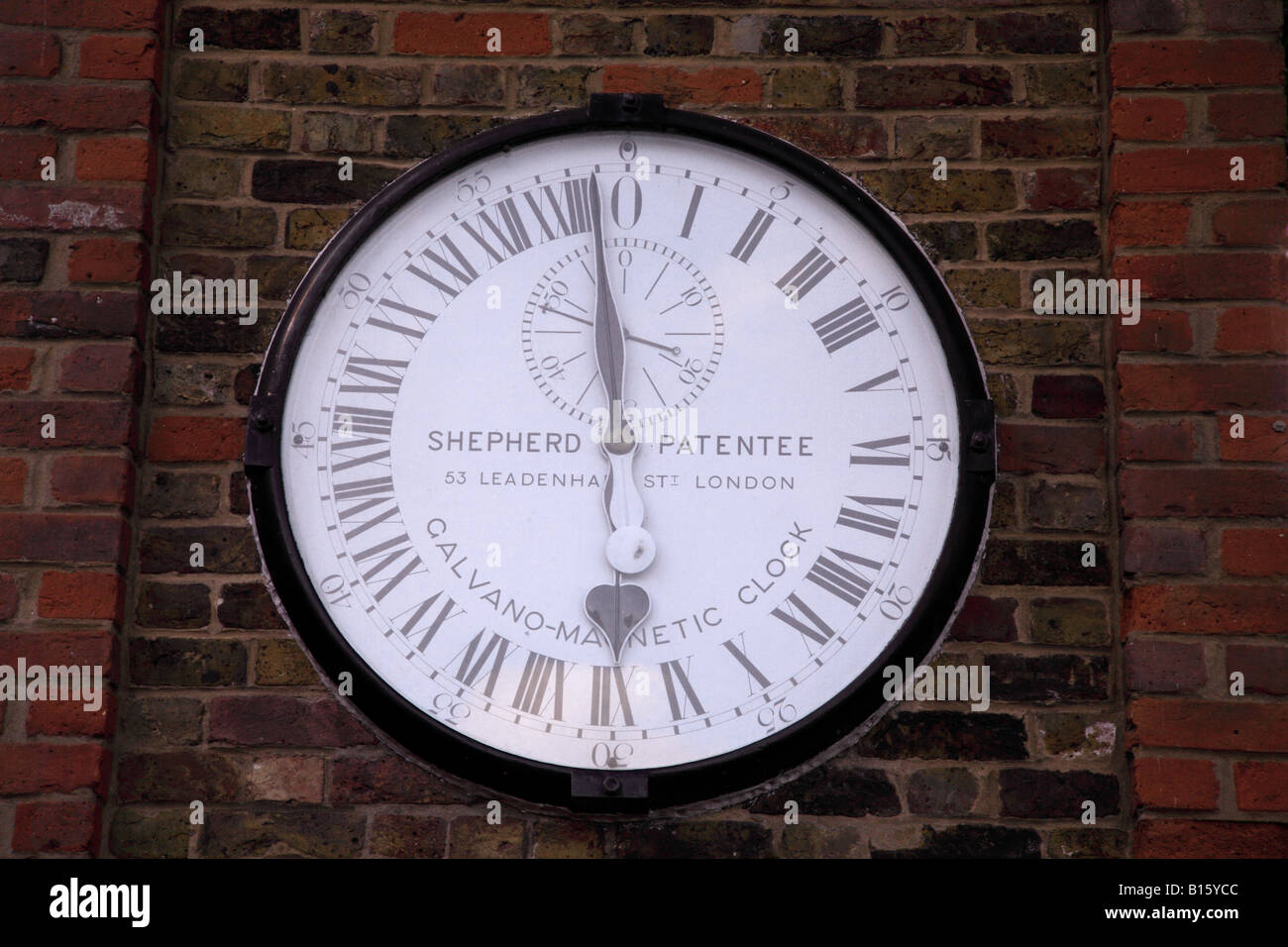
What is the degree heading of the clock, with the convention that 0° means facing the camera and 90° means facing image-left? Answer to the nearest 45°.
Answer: approximately 0°
